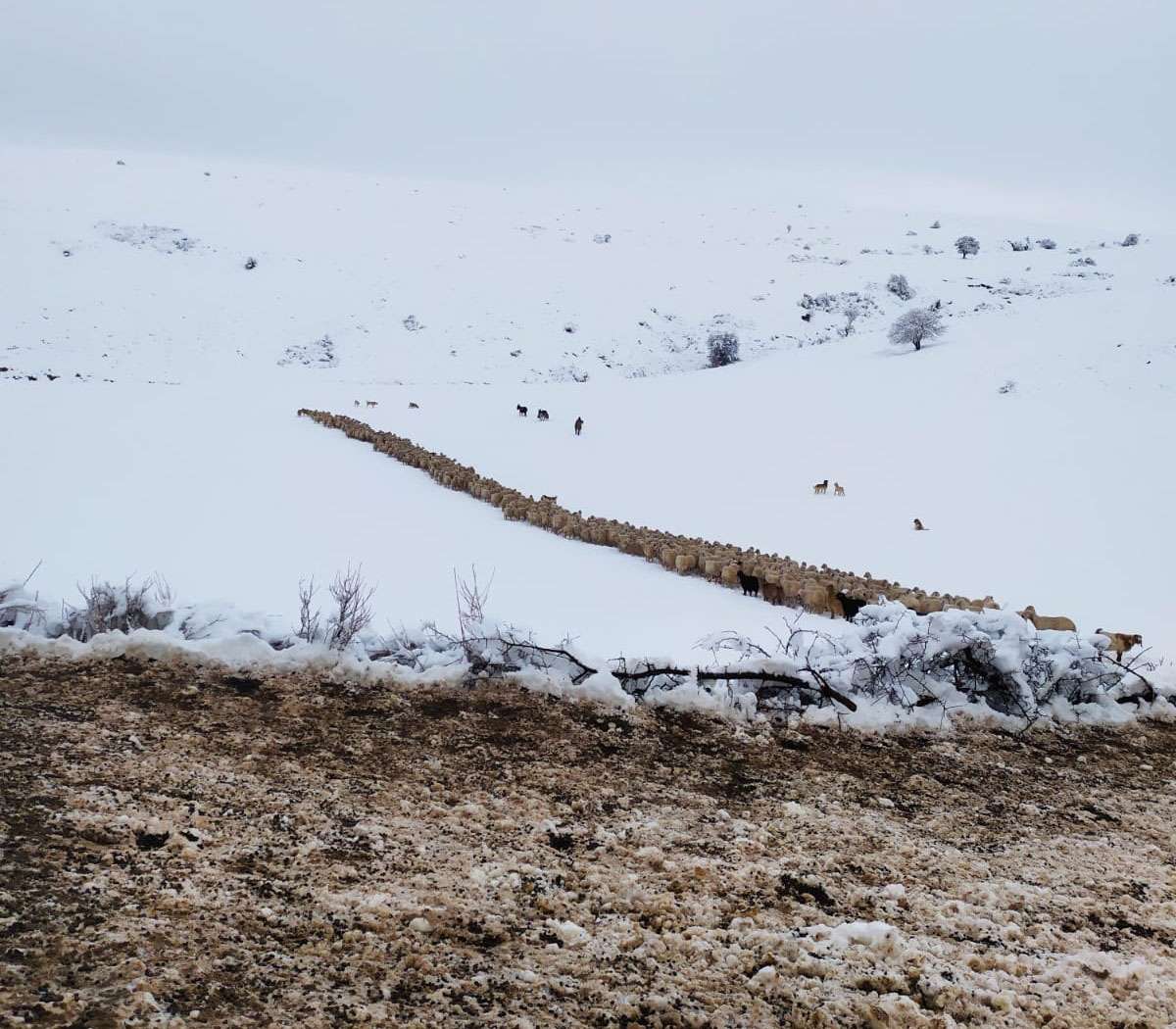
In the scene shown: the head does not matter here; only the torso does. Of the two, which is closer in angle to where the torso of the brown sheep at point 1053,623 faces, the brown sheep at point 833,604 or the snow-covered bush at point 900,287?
the brown sheep

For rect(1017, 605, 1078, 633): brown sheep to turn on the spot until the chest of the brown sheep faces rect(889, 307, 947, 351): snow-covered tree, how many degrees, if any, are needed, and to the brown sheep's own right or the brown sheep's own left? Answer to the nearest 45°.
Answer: approximately 90° to the brown sheep's own right

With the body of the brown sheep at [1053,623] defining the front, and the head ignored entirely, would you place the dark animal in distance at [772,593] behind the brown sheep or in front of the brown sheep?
in front

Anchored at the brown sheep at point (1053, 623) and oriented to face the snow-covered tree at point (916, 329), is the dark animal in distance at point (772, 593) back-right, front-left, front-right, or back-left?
front-left

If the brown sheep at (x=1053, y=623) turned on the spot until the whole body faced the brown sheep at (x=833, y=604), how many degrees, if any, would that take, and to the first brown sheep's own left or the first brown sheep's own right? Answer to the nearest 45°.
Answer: approximately 45° to the first brown sheep's own right

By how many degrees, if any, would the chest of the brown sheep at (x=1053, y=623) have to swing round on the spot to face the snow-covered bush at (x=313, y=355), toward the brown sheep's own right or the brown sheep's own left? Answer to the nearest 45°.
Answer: approximately 45° to the brown sheep's own right

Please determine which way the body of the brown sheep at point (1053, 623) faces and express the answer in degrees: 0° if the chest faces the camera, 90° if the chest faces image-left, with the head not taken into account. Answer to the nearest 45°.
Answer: approximately 90°

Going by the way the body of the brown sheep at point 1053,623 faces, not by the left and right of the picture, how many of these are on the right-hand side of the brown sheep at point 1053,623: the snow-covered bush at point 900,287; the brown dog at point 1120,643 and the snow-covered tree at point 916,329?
2

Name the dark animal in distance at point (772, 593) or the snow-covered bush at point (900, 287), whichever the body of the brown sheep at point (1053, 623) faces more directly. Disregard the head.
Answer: the dark animal in distance

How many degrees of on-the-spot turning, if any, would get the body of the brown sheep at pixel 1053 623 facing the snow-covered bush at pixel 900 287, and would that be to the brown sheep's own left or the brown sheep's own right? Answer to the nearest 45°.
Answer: approximately 90° to the brown sheep's own right
